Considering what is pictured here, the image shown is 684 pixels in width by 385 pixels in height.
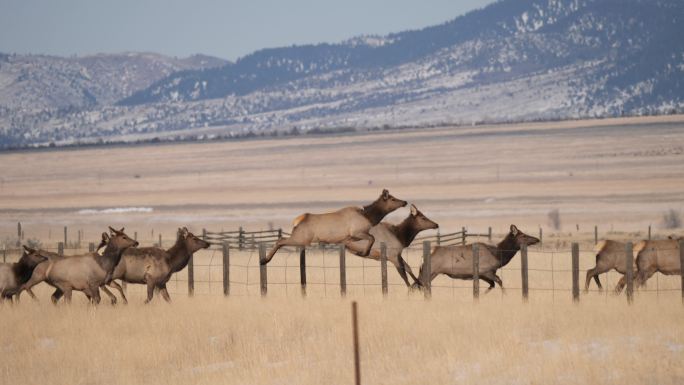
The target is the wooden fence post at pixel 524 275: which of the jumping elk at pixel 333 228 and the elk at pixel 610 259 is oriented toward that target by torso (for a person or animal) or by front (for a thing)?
the jumping elk

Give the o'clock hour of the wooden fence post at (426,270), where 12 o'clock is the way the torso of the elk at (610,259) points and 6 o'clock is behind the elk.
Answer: The wooden fence post is roughly at 5 o'clock from the elk.

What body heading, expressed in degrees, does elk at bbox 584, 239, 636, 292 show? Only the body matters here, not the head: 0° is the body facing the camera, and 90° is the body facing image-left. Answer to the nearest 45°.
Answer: approximately 270°

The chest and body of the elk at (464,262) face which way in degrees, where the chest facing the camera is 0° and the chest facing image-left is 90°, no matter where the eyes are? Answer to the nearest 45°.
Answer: approximately 270°

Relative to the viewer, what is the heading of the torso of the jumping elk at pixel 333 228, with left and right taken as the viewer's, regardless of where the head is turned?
facing to the right of the viewer

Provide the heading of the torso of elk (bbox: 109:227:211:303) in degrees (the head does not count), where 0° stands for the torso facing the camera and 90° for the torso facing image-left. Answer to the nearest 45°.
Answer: approximately 270°

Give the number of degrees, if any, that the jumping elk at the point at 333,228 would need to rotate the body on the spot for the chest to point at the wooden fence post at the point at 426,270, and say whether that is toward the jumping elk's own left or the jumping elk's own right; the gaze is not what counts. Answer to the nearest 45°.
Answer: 0° — it already faces it

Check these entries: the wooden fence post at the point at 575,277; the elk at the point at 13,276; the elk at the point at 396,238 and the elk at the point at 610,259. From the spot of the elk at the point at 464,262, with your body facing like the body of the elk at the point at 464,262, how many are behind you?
2

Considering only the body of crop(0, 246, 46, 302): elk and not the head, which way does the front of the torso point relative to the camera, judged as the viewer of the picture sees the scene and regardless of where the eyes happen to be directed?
to the viewer's right
